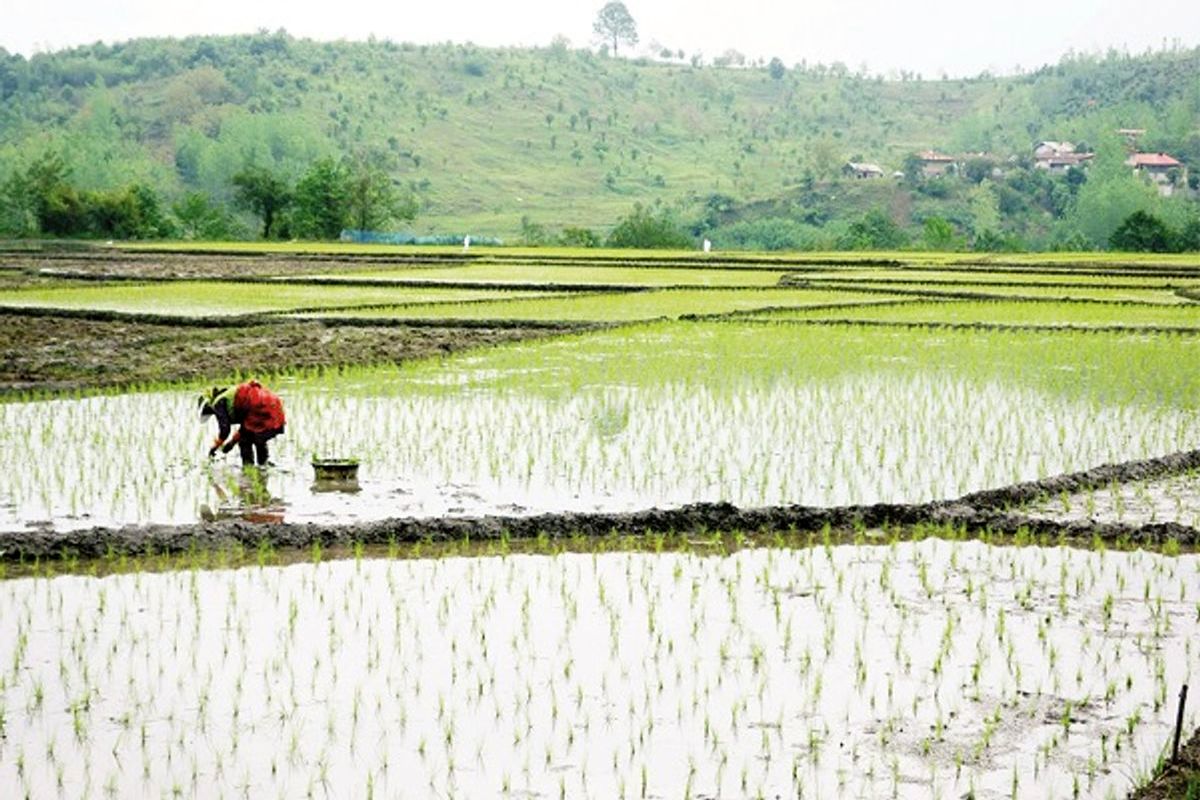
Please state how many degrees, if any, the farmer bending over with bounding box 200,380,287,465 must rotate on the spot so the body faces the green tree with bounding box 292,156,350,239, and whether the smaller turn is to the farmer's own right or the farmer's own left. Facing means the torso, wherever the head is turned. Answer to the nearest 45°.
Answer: approximately 90° to the farmer's own right

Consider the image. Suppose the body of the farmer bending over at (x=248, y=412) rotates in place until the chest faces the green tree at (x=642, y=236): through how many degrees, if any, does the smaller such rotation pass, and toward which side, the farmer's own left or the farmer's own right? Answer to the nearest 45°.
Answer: approximately 90° to the farmer's own right

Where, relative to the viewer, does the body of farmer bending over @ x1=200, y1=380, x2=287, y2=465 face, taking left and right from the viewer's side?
facing to the left of the viewer

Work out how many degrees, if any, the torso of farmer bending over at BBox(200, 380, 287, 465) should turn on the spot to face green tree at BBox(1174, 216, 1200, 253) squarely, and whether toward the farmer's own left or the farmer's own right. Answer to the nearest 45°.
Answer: approximately 135° to the farmer's own right

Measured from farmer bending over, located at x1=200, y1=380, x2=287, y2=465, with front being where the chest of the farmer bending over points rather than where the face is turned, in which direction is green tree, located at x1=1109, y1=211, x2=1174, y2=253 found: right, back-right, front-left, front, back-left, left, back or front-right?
back-right
